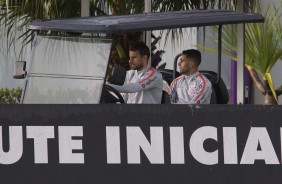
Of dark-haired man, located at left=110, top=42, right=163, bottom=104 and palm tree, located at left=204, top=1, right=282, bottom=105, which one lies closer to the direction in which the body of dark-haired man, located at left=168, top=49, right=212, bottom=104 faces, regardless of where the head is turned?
the dark-haired man

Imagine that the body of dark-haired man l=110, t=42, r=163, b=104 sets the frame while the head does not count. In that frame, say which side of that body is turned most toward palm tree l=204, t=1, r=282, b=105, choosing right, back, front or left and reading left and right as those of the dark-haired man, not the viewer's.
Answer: back

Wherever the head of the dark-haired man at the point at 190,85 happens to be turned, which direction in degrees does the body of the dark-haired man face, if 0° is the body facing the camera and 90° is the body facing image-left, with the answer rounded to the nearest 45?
approximately 45°

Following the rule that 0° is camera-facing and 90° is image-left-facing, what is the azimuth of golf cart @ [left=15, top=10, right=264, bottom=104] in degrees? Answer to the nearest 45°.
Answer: approximately 45°

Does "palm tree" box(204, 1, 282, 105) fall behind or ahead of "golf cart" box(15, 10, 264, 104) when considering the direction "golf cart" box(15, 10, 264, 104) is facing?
behind

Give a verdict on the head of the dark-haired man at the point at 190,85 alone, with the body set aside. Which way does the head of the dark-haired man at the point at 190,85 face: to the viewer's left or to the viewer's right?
to the viewer's left

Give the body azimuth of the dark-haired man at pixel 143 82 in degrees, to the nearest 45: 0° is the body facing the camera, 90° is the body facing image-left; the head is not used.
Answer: approximately 45°
